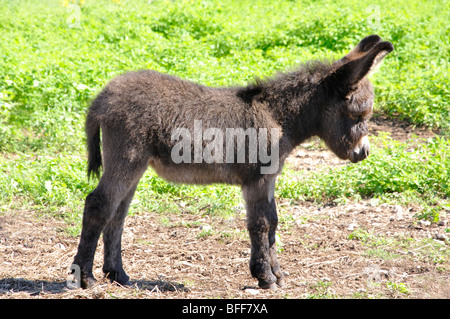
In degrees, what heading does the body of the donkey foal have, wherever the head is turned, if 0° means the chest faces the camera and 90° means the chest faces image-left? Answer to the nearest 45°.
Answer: approximately 270°
